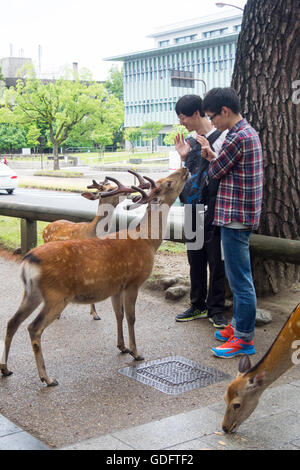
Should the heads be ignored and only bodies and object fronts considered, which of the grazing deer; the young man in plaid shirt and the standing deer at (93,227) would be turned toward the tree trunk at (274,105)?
the standing deer

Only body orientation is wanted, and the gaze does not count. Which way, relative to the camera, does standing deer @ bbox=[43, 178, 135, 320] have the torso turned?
to the viewer's right

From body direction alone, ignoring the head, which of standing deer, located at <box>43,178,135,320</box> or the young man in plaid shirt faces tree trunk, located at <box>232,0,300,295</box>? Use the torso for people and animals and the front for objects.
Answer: the standing deer

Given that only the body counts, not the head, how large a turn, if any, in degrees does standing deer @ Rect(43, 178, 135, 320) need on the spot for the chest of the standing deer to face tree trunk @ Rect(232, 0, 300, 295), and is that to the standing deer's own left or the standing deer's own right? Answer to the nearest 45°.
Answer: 0° — it already faces it

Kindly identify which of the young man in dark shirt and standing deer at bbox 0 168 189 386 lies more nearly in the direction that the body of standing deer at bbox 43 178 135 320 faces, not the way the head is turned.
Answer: the young man in dark shirt

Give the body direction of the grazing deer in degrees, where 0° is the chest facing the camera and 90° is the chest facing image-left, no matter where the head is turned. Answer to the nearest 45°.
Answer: approximately 90°

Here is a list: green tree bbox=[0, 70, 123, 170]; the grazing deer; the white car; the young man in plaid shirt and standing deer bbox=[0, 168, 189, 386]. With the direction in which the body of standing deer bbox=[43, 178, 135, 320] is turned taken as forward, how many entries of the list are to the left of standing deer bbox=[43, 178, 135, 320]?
2

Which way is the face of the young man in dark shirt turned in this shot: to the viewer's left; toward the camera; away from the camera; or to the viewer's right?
to the viewer's left

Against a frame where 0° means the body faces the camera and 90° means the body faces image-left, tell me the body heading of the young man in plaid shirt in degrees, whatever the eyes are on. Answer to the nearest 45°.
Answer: approximately 90°

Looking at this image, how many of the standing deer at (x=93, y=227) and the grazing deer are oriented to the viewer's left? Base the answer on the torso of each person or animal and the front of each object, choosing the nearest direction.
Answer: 1

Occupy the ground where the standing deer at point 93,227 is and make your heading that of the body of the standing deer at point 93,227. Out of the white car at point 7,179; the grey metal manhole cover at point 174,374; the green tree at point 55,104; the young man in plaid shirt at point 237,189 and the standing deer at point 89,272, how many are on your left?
2

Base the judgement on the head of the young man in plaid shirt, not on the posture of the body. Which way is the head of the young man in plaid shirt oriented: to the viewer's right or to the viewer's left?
to the viewer's left
